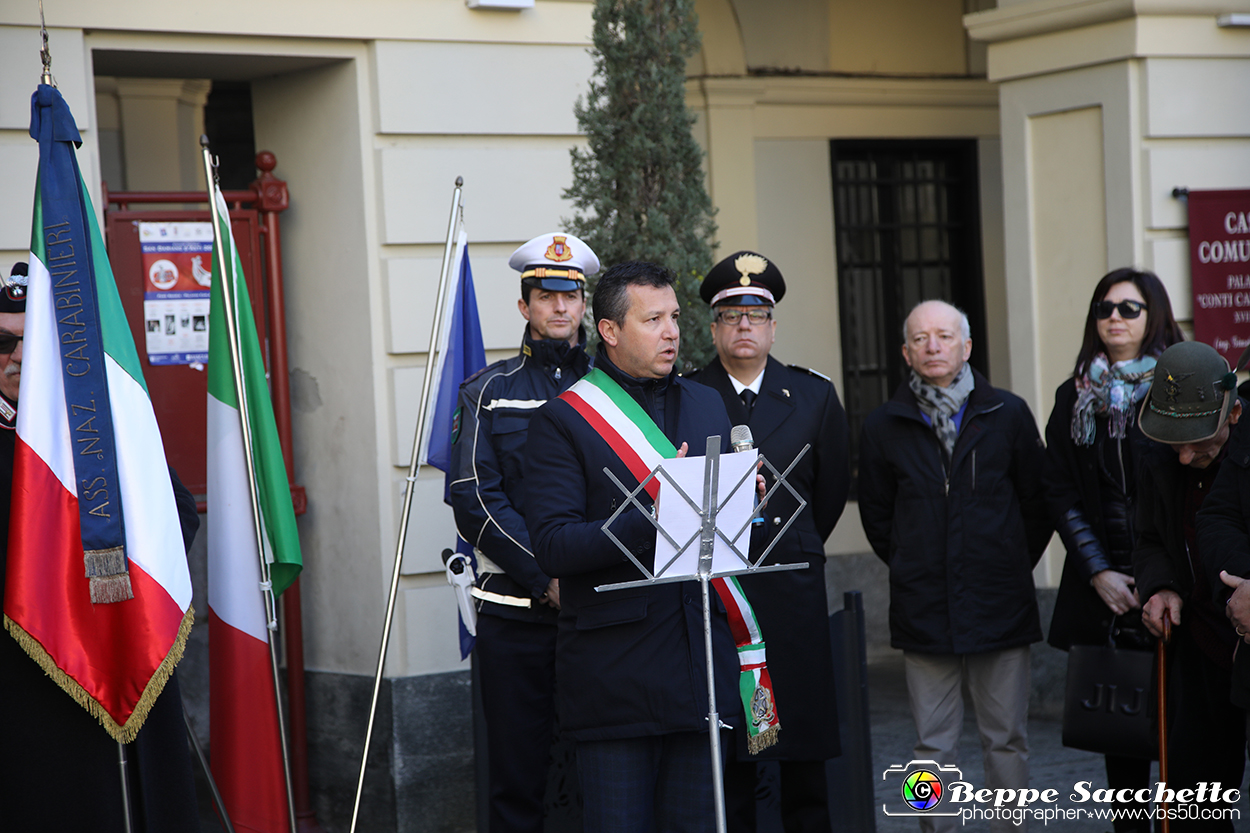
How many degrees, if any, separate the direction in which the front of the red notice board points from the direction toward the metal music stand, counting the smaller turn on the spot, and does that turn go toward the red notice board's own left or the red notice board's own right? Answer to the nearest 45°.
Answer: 0° — it already faces it

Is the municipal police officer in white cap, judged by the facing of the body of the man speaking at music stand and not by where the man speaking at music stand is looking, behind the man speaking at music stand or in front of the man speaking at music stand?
behind

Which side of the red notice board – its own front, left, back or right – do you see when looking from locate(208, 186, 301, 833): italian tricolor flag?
front

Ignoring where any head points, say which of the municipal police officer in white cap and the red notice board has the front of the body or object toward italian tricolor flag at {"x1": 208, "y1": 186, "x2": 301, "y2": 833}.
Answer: the red notice board

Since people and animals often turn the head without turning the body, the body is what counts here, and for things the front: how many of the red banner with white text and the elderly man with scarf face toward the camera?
2

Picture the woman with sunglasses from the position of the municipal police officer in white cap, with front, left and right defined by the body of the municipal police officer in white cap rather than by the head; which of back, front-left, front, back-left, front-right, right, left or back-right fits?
front-left

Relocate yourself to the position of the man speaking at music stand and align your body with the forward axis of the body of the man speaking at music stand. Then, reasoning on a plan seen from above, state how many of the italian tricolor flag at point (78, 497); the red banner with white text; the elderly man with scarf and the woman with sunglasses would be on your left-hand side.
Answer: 3

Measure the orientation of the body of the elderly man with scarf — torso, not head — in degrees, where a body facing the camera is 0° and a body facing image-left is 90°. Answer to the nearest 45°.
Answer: approximately 0°

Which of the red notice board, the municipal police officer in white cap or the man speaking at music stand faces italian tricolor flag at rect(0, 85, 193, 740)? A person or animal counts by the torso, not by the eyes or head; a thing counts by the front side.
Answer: the red notice board

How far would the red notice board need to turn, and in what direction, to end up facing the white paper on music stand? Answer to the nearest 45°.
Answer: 0° — it already faces it
